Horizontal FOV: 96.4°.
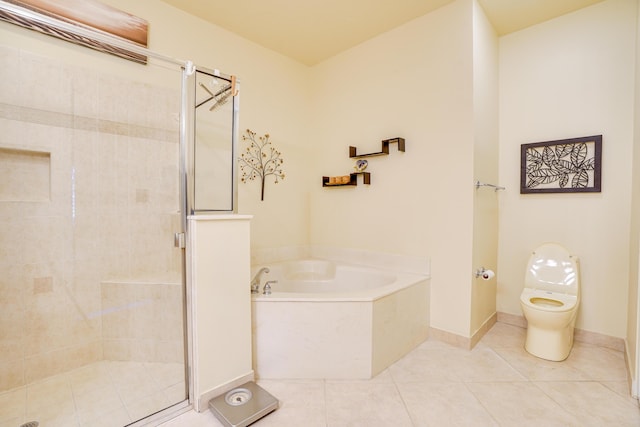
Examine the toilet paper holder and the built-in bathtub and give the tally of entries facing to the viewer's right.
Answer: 1

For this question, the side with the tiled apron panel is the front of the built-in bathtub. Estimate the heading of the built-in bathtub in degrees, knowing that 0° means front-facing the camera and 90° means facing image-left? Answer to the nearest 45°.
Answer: approximately 0°

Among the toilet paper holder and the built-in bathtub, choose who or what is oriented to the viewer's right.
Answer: the toilet paper holder

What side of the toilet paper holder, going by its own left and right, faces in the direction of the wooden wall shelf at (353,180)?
back

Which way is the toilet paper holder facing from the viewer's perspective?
to the viewer's right

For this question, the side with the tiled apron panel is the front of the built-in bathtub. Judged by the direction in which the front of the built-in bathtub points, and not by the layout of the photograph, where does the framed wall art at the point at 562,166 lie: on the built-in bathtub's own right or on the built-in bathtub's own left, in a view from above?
on the built-in bathtub's own left

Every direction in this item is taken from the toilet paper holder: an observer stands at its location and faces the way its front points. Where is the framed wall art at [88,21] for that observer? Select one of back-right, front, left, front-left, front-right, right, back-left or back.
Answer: back-right

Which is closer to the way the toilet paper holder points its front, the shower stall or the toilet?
the toilet
